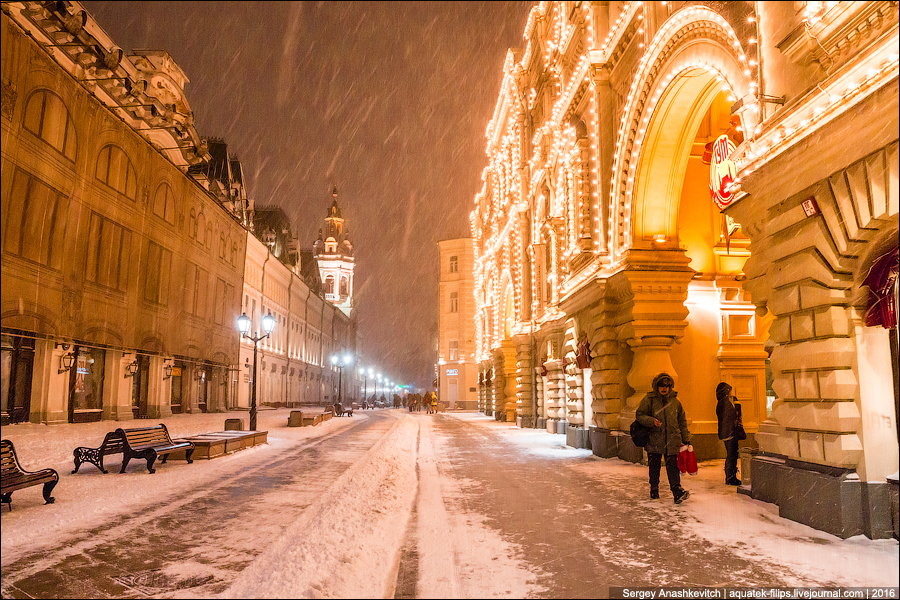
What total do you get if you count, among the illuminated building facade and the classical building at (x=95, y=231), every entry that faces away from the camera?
0

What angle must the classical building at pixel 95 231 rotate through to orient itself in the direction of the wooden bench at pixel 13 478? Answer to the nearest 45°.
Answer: approximately 45° to its right

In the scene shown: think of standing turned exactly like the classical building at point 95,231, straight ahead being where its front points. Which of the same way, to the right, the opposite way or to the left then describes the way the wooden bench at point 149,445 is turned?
the same way

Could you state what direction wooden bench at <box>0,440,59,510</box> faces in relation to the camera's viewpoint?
facing the viewer and to the right of the viewer

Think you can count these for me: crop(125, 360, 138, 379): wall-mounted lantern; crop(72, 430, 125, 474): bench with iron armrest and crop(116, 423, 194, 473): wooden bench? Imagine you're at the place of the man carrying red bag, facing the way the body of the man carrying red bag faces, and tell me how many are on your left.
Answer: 0

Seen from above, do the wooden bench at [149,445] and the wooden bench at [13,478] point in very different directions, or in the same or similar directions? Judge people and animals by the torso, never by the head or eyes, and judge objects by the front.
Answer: same or similar directions

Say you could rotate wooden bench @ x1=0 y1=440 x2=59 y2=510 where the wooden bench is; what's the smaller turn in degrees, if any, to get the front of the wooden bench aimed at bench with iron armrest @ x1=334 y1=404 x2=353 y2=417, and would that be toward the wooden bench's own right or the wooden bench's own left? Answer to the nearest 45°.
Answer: approximately 90° to the wooden bench's own left

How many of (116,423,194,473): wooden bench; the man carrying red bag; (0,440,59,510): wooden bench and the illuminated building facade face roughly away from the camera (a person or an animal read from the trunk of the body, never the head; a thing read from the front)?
0

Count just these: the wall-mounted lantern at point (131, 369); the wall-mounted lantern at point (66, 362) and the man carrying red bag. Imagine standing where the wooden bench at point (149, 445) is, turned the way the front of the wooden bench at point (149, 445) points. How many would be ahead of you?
1

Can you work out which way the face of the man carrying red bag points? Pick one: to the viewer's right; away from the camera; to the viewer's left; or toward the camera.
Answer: toward the camera

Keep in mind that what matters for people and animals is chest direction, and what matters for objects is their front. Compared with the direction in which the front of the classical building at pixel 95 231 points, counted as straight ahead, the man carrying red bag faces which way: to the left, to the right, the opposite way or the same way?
to the right

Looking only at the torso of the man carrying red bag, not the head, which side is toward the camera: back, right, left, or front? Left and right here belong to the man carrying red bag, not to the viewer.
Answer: front

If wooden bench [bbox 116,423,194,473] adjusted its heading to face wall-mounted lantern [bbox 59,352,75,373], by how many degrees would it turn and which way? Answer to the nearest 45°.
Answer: approximately 135° to its left

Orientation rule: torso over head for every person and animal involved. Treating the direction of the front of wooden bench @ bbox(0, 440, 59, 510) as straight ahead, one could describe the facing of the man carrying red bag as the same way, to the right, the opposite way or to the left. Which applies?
to the right

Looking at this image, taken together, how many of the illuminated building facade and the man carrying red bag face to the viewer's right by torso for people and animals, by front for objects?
0

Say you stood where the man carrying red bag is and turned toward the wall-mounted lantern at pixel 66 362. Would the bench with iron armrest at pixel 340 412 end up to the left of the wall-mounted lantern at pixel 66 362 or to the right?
right

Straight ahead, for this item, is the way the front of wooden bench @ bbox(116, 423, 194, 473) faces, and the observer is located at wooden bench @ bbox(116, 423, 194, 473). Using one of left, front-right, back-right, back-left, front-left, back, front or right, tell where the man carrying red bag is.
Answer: front

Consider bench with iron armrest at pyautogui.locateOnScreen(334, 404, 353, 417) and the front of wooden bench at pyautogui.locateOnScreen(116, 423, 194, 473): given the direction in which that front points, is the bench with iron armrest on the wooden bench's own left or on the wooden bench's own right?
on the wooden bench's own left
